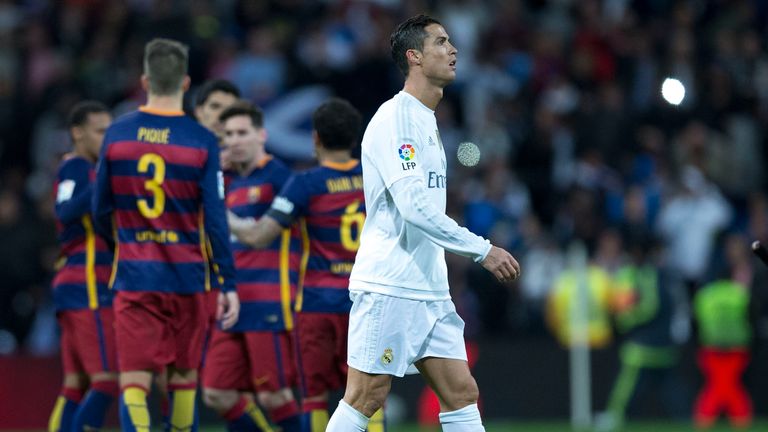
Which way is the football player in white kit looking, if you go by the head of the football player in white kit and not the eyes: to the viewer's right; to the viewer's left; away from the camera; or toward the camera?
to the viewer's right

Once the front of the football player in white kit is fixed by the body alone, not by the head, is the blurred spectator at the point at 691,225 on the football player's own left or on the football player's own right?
on the football player's own left
